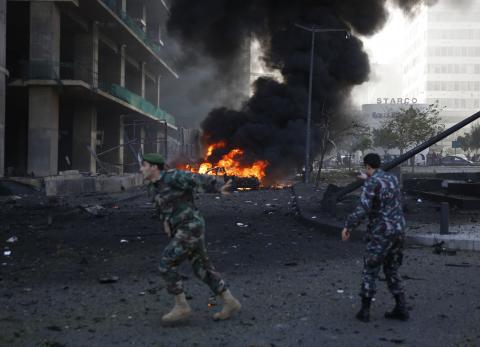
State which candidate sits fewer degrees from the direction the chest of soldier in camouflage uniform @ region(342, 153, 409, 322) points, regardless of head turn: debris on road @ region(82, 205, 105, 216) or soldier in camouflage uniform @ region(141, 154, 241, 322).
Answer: the debris on road

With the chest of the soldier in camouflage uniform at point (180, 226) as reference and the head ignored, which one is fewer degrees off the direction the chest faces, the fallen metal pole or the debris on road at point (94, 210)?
the debris on road

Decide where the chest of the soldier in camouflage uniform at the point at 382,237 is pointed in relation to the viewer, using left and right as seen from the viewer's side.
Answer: facing away from the viewer and to the left of the viewer

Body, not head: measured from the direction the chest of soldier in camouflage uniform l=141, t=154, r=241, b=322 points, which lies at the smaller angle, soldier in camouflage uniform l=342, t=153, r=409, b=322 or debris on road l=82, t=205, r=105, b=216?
the debris on road

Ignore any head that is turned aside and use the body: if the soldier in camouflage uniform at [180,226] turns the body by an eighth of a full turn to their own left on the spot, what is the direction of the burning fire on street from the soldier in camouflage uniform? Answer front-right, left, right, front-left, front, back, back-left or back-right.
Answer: back-right

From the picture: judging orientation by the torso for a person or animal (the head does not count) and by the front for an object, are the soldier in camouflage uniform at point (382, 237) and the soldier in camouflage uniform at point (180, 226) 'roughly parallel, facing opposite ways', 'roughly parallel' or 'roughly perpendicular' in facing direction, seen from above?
roughly perpendicular

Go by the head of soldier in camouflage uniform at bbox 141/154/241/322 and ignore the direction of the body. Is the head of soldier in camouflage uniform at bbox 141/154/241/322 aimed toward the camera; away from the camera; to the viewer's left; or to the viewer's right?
to the viewer's left

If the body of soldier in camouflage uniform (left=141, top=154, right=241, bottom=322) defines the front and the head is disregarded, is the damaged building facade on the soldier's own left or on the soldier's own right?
on the soldier's own right

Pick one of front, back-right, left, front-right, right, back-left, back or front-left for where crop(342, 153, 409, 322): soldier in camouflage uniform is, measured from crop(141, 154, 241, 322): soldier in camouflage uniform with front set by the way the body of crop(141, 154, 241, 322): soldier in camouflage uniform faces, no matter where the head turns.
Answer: back

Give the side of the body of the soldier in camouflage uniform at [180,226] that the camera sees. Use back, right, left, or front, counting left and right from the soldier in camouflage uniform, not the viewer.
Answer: left
